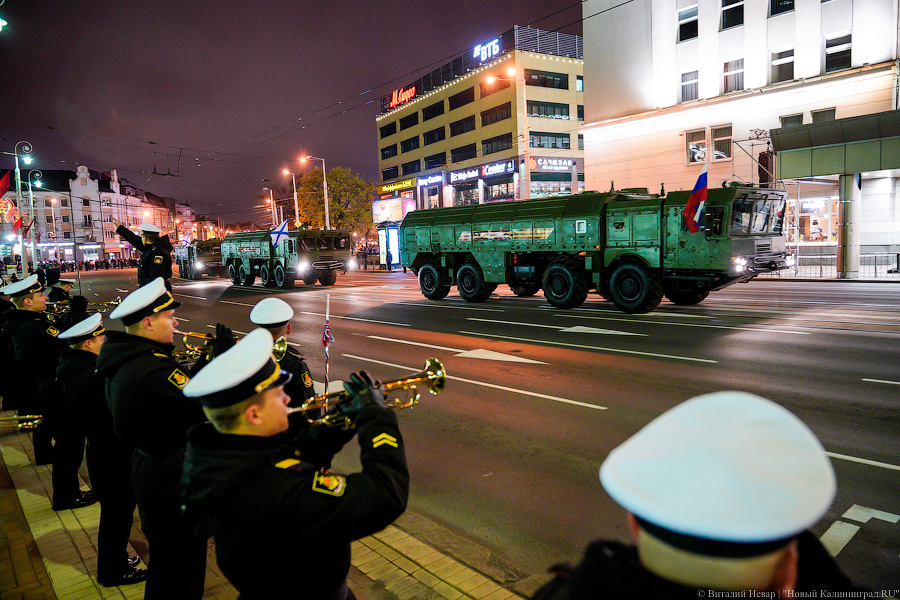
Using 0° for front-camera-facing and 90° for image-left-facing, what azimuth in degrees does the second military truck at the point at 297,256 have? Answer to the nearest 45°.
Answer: approximately 315°

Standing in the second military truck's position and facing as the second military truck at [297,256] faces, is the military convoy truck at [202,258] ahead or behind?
behind

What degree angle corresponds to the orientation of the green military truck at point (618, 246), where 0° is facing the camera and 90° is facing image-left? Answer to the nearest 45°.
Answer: approximately 315°

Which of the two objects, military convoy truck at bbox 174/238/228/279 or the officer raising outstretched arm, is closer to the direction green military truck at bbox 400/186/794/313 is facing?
the officer raising outstretched arm

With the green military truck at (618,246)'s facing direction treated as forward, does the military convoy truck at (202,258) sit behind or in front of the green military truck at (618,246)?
behind

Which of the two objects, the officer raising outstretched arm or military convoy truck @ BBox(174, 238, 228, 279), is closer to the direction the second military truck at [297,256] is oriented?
the officer raising outstretched arm

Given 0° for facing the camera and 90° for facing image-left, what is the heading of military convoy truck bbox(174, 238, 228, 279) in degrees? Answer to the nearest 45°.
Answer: approximately 315°
